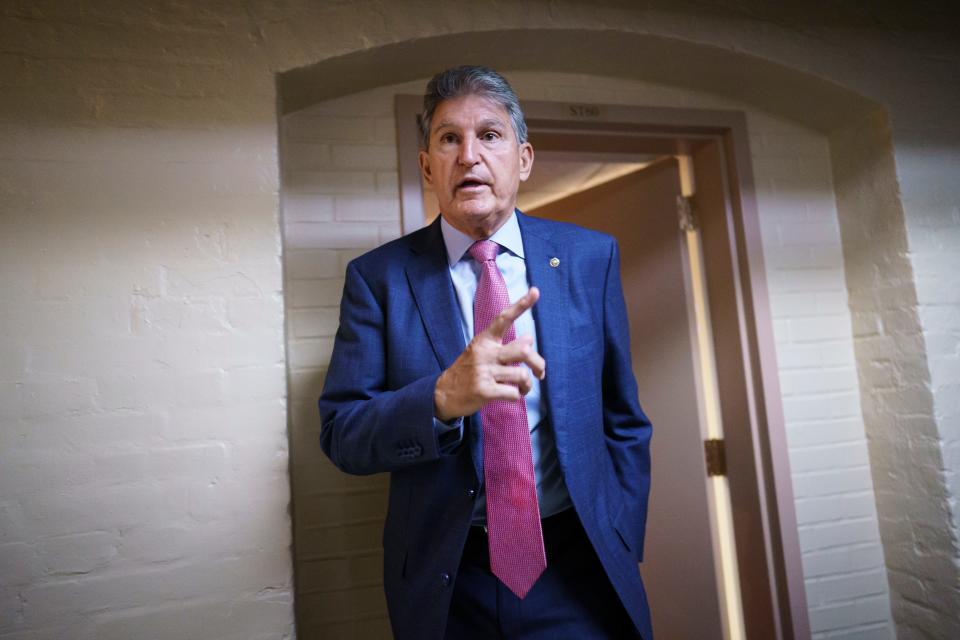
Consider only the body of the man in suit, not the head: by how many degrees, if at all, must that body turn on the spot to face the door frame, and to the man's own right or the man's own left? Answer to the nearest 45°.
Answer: approximately 135° to the man's own left

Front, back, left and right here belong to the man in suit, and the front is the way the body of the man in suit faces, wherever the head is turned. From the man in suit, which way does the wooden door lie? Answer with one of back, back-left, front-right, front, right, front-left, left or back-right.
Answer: back-left

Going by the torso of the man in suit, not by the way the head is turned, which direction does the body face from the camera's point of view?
toward the camera
